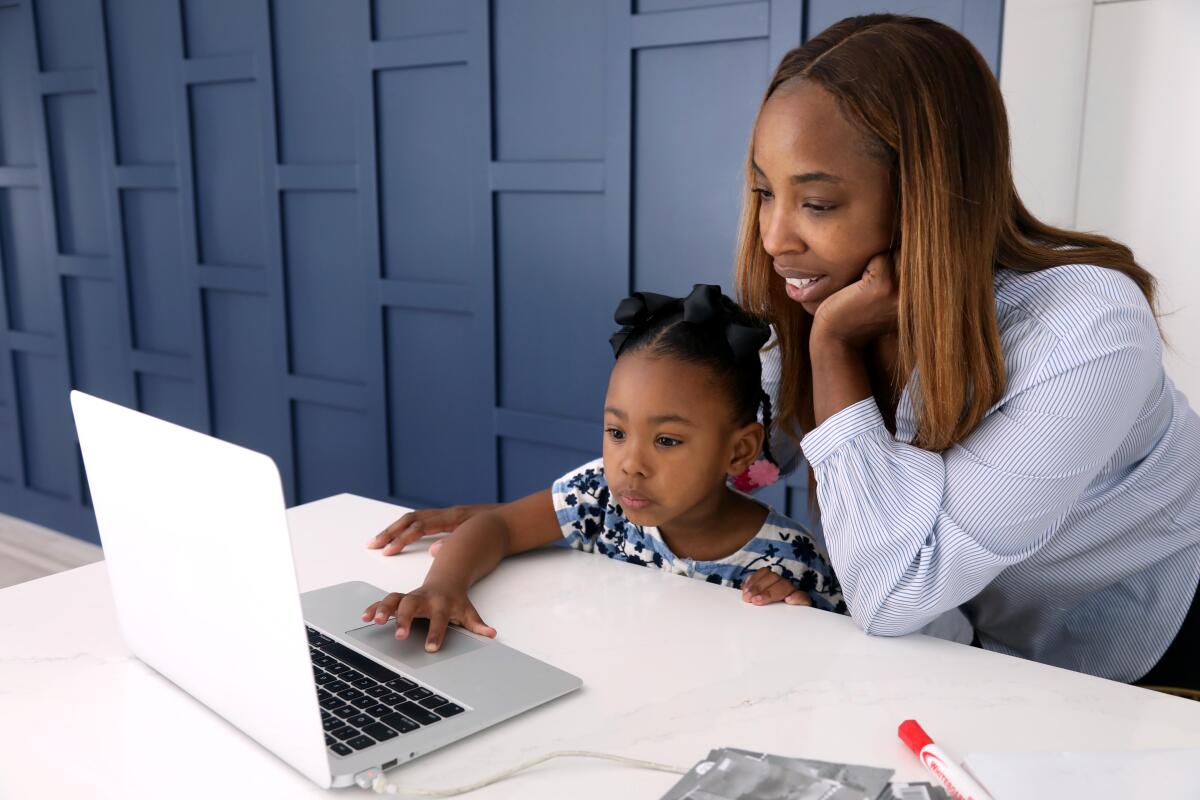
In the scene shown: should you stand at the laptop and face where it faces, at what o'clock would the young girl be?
The young girl is roughly at 12 o'clock from the laptop.

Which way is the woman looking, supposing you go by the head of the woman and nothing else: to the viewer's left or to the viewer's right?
to the viewer's left

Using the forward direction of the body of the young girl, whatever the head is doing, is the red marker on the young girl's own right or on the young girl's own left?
on the young girl's own left

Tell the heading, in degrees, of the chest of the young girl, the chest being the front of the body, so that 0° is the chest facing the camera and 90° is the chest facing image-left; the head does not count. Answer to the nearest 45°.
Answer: approximately 45°

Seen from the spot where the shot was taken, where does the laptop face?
facing away from the viewer and to the right of the viewer
